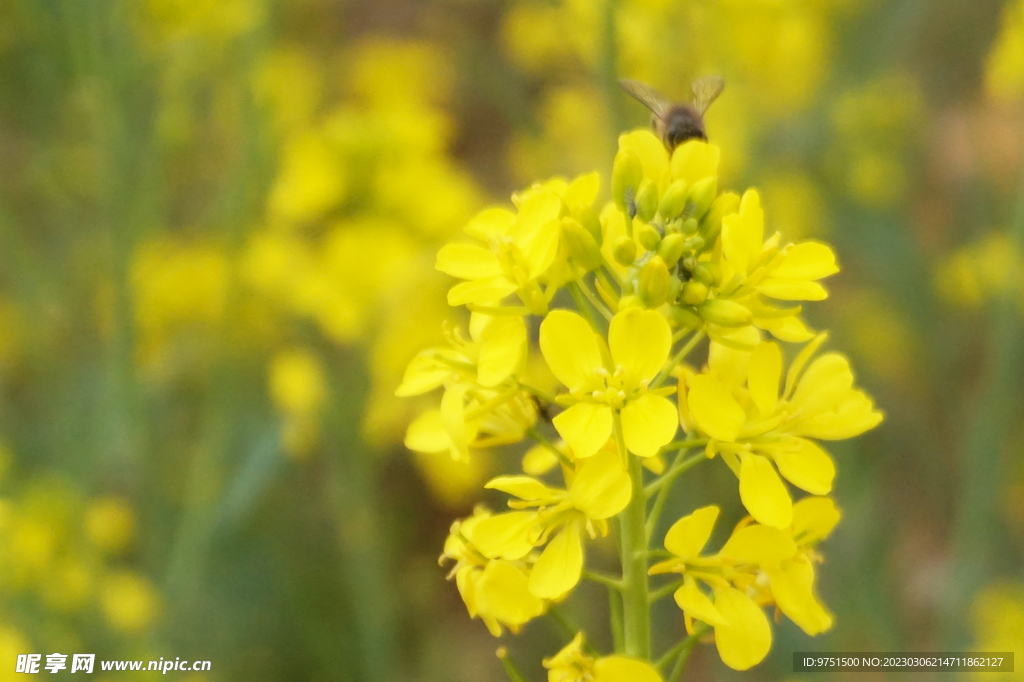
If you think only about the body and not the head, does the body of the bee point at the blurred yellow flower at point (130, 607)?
no

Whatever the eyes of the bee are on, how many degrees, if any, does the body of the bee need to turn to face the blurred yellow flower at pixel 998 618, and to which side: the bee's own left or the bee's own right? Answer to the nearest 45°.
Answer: approximately 180°

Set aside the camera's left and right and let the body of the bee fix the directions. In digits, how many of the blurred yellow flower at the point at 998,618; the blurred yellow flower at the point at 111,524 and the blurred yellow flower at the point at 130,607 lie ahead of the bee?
0
